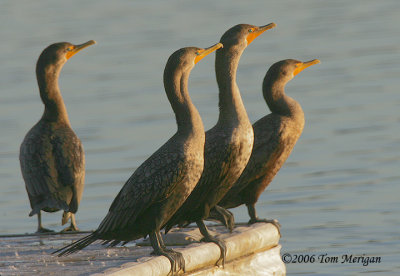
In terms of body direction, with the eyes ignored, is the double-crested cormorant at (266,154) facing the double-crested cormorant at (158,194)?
no

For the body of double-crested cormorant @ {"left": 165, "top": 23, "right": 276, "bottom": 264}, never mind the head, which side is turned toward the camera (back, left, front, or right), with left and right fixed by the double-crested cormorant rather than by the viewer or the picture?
right

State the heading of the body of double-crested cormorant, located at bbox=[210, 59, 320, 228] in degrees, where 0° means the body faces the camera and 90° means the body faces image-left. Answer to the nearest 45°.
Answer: approximately 270°

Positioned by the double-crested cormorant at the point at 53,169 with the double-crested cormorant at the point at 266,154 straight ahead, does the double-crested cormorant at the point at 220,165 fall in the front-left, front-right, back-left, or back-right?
front-right

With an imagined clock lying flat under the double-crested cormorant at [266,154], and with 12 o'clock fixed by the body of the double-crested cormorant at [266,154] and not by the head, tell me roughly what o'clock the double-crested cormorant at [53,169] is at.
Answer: the double-crested cormorant at [53,169] is roughly at 6 o'clock from the double-crested cormorant at [266,154].

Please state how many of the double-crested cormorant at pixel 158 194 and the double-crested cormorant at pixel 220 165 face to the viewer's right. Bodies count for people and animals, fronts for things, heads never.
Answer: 2

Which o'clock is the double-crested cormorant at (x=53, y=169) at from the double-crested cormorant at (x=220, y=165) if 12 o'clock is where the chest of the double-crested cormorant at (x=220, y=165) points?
the double-crested cormorant at (x=53, y=169) is roughly at 7 o'clock from the double-crested cormorant at (x=220, y=165).

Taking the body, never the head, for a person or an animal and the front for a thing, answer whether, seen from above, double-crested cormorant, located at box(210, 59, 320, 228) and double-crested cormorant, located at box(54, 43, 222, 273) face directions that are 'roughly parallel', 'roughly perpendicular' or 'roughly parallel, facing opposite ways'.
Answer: roughly parallel

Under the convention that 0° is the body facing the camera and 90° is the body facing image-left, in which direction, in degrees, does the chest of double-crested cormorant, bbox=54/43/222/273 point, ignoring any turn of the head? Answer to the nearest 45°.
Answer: approximately 270°

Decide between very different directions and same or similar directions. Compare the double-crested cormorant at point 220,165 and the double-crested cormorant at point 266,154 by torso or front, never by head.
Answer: same or similar directions

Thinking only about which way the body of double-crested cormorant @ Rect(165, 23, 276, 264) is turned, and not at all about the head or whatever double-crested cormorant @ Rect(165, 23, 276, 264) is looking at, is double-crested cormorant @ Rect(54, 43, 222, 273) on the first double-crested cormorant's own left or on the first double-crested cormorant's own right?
on the first double-crested cormorant's own right

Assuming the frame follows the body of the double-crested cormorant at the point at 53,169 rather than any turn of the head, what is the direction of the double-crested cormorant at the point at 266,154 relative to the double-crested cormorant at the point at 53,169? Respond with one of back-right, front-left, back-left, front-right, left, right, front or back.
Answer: front-right

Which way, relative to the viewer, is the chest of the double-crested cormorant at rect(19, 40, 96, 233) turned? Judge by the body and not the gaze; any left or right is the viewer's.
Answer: facing away from the viewer and to the right of the viewer

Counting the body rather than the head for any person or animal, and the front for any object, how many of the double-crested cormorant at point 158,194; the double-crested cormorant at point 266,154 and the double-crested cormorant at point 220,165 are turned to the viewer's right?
3
